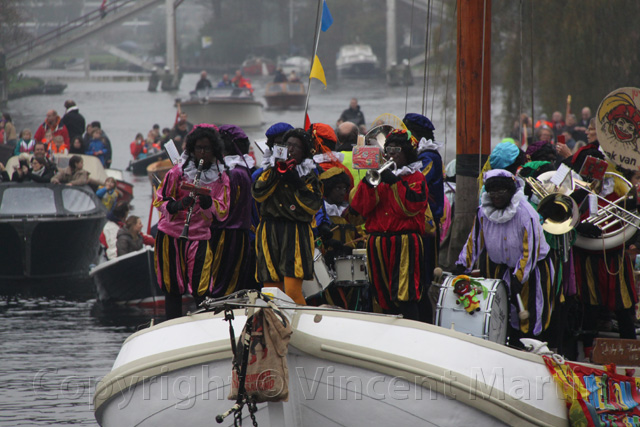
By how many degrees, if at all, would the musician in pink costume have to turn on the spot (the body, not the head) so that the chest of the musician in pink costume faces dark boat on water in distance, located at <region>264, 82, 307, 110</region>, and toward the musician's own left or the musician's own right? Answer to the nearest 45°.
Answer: approximately 180°

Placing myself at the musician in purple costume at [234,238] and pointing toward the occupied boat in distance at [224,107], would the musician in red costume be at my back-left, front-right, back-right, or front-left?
back-right

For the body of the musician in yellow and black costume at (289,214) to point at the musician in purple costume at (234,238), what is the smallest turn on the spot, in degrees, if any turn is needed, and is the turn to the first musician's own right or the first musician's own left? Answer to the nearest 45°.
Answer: approximately 90° to the first musician's own right

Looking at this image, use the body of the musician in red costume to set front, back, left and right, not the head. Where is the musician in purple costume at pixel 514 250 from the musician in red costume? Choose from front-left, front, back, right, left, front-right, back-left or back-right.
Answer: back-left

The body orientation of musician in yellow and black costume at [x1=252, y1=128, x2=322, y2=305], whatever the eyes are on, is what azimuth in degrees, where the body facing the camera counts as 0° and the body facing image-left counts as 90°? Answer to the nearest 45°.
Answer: approximately 45°
